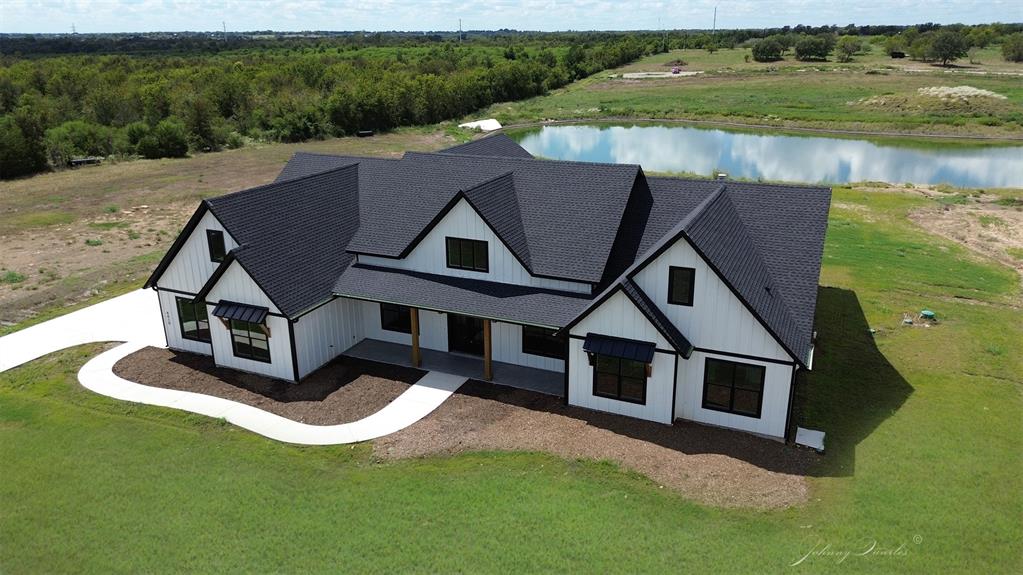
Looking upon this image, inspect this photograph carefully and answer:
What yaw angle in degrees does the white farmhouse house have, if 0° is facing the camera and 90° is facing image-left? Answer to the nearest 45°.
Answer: approximately 45°
